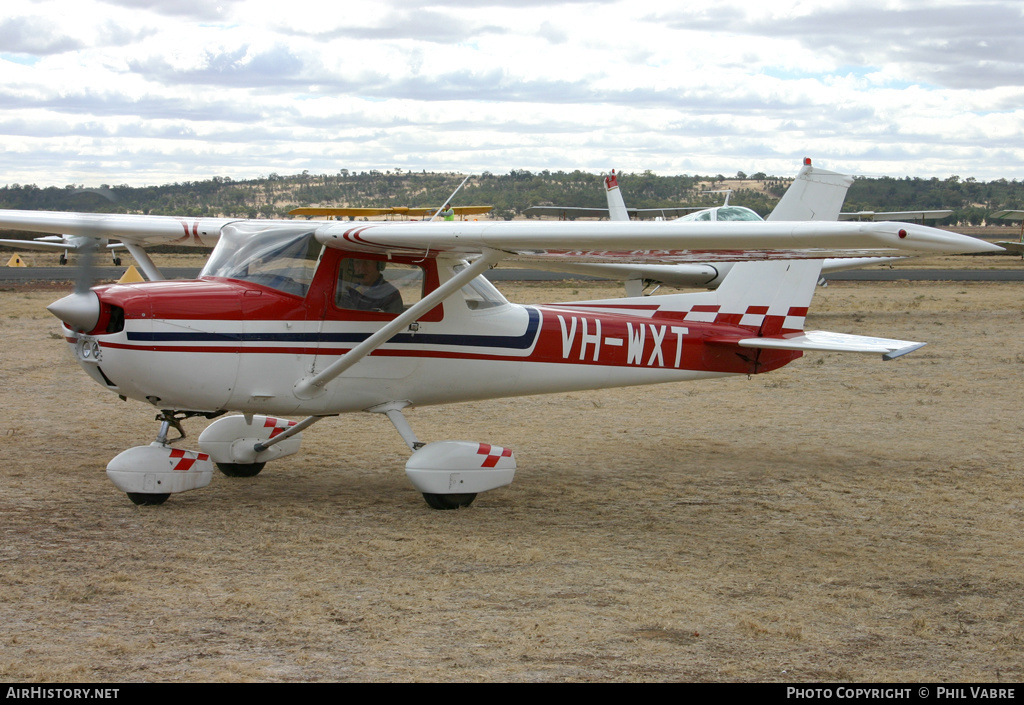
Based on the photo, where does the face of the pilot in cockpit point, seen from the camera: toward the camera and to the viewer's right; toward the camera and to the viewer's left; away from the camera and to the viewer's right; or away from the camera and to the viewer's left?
toward the camera and to the viewer's left

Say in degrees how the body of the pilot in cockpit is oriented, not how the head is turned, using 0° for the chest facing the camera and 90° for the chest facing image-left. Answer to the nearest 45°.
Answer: approximately 45°

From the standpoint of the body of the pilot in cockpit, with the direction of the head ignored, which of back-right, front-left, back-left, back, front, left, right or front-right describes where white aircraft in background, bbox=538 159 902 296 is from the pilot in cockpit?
back
